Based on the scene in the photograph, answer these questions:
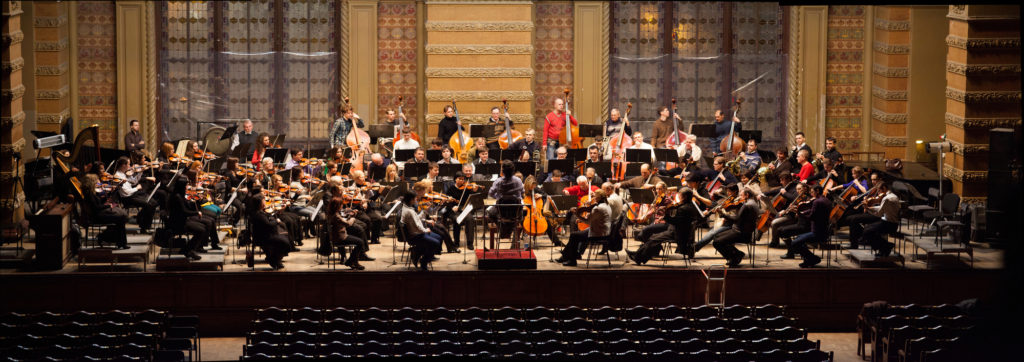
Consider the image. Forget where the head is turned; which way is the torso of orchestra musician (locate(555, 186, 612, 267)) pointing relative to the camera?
to the viewer's left

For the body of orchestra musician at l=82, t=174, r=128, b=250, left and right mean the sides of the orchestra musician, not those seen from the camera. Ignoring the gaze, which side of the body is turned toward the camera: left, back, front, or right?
right

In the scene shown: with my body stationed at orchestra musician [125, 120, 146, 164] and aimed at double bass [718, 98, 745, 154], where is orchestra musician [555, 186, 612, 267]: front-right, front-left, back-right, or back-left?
front-right

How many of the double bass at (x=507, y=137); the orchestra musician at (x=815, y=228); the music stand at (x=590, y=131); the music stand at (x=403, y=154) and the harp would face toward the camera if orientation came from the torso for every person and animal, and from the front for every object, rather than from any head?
1

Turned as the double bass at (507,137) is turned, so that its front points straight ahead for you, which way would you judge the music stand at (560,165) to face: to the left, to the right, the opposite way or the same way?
the opposite way

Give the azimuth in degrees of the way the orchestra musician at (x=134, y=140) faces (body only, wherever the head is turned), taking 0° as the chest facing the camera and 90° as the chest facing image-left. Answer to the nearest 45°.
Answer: approximately 315°

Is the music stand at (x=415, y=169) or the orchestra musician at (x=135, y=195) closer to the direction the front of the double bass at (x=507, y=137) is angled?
the music stand

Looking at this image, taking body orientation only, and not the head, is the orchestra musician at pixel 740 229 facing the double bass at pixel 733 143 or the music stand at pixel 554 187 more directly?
the music stand

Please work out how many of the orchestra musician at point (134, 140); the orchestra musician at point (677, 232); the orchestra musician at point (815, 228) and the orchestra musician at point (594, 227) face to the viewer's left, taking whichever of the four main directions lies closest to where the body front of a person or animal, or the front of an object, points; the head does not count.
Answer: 3

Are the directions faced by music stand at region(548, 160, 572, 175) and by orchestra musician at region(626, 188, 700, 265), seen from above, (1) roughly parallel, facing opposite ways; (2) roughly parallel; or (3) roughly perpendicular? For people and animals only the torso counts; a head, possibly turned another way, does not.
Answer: roughly perpendicular

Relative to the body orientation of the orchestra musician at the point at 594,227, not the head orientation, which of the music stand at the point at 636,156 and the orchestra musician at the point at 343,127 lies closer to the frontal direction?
the orchestra musician

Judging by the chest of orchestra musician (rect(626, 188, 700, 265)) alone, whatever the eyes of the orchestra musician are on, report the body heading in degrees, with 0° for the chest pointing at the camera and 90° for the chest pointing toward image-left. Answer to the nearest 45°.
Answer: approximately 90°

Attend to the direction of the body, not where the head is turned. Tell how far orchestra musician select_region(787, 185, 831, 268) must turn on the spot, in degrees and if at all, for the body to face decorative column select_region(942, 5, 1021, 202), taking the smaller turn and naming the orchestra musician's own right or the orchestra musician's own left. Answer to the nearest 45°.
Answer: approximately 135° to the orchestra musician's own right

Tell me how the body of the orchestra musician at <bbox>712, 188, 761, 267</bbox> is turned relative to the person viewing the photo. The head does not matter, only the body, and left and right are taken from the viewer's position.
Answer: facing to the left of the viewer

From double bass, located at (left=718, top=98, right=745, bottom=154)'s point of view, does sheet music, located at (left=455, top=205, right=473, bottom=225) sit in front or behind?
in front
